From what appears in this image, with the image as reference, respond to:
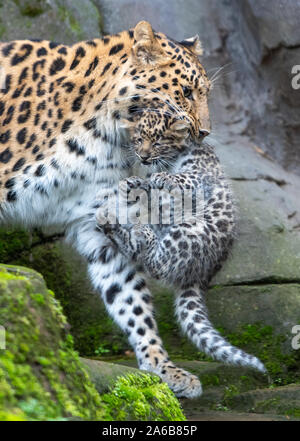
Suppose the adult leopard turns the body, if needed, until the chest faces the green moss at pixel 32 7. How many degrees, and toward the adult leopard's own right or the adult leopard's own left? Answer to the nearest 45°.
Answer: approximately 90° to the adult leopard's own left

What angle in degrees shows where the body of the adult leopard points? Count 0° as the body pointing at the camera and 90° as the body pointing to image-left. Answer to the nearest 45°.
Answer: approximately 270°
